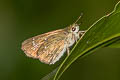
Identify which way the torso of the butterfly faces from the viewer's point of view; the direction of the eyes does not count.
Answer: to the viewer's right
